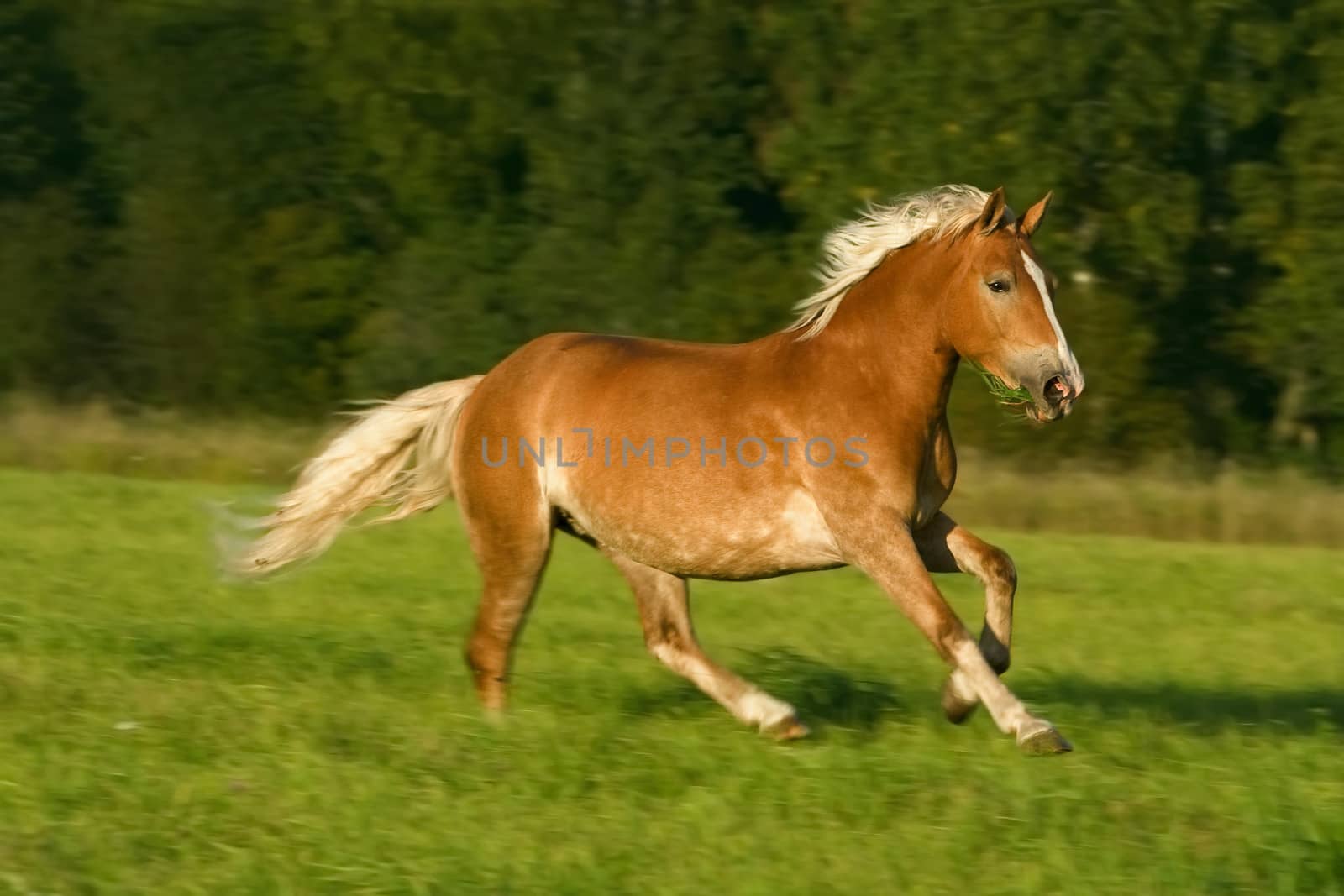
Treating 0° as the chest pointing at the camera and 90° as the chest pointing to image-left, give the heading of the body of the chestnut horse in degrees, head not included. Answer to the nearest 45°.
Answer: approximately 270°
